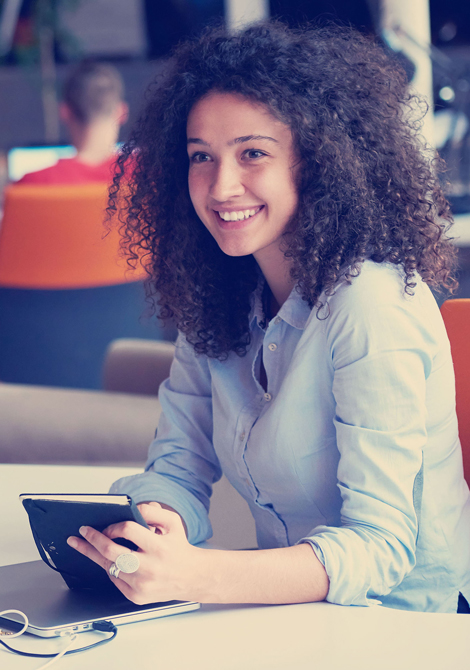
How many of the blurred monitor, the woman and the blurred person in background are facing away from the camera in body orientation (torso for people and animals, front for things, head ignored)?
1

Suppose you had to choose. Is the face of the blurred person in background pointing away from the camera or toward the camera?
away from the camera

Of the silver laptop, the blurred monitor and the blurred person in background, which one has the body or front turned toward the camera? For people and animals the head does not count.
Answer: the blurred monitor

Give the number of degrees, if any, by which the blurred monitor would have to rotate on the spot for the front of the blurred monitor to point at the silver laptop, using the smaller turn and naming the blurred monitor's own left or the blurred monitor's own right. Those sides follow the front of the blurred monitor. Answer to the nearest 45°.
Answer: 0° — it already faces it

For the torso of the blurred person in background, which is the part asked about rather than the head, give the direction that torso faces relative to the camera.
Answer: away from the camera

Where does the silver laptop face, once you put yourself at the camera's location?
facing away from the viewer and to the right of the viewer

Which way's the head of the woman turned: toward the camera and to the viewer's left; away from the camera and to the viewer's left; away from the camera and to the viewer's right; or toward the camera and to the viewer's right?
toward the camera and to the viewer's left

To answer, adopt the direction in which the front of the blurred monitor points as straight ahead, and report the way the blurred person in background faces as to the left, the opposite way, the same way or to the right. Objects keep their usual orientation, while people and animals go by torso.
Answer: the opposite way

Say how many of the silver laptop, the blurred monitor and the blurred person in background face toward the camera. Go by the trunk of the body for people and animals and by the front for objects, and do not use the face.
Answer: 1

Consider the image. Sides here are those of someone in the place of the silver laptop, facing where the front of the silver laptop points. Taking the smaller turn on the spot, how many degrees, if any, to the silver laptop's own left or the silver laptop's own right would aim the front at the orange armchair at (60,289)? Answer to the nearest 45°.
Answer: approximately 45° to the silver laptop's own left

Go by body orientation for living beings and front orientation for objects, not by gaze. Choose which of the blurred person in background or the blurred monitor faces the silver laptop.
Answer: the blurred monitor

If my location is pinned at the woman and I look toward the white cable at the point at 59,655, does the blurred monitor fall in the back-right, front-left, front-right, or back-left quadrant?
back-right
